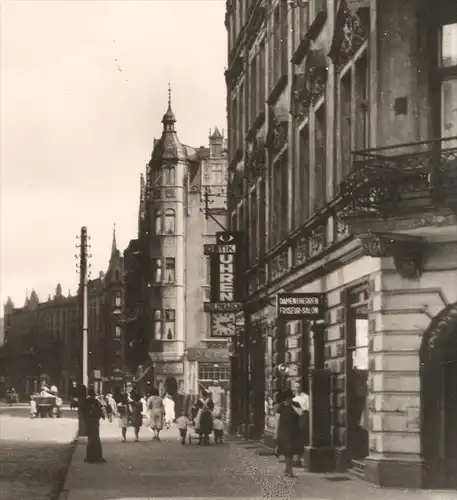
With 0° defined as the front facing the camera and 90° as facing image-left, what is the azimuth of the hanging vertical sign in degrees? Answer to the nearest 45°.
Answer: approximately 0°

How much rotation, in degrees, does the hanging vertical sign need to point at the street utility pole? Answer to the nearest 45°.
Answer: approximately 135° to its right

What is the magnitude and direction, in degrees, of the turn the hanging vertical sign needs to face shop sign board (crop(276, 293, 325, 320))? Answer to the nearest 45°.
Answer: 0° — it already faces it

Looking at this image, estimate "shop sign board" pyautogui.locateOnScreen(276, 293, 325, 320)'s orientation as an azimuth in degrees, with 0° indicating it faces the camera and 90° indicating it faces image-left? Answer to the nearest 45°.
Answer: approximately 0°
